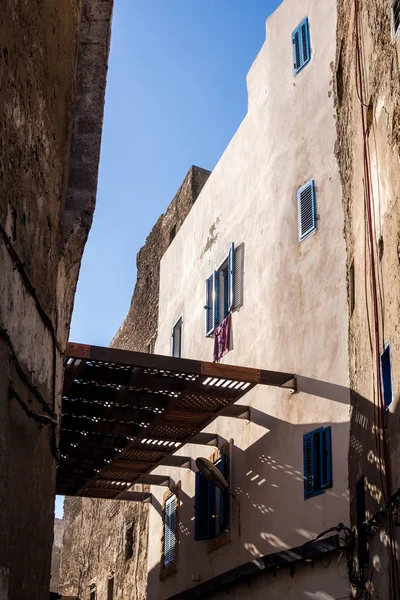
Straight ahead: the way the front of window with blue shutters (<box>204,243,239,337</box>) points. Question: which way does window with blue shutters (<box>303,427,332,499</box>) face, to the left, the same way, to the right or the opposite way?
the same way

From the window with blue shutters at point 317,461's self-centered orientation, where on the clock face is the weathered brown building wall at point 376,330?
The weathered brown building wall is roughly at 10 o'clock from the window with blue shutters.

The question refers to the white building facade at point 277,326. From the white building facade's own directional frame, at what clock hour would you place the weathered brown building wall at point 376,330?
The weathered brown building wall is roughly at 10 o'clock from the white building facade.

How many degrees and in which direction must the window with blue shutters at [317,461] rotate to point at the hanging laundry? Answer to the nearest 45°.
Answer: approximately 90° to its right

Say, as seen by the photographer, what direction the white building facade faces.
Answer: facing the viewer and to the left of the viewer

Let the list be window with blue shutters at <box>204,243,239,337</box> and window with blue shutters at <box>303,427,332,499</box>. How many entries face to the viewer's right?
0

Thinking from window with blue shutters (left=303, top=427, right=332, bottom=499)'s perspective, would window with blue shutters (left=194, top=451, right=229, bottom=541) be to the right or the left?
on its right
